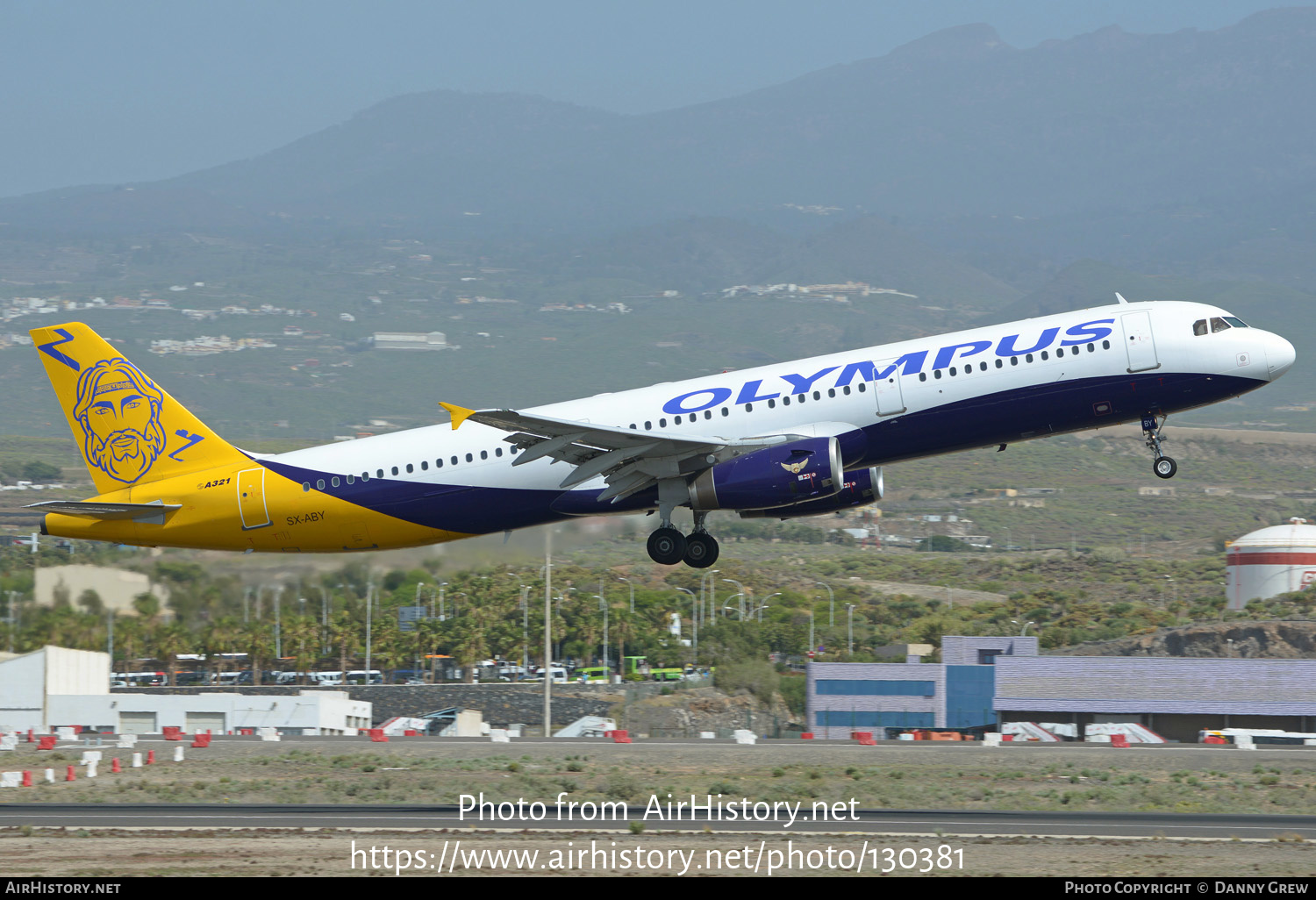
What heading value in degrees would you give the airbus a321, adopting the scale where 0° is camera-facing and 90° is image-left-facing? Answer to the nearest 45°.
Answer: approximately 270°
